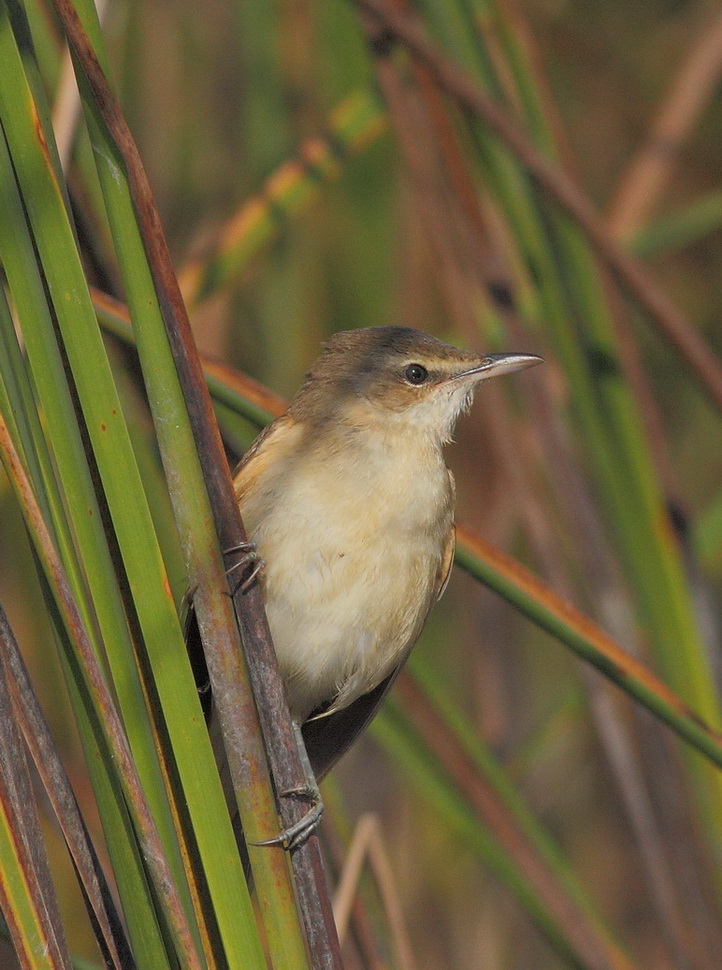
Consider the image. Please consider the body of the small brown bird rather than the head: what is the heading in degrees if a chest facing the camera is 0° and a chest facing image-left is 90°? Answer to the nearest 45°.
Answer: approximately 315°
